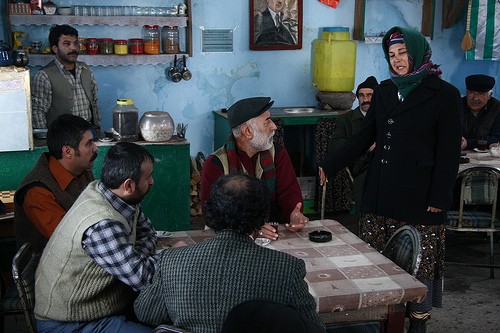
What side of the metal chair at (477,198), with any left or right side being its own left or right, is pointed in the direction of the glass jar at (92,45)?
left

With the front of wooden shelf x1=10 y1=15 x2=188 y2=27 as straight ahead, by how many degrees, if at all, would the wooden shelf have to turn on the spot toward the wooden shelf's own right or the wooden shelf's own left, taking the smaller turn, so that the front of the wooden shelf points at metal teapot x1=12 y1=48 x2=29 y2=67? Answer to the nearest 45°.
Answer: approximately 45° to the wooden shelf's own right

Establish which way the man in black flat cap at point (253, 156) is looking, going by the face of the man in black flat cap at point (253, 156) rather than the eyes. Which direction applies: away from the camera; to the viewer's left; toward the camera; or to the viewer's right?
to the viewer's right

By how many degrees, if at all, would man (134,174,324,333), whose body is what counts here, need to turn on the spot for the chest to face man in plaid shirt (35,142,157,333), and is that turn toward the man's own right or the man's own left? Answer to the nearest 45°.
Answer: approximately 45° to the man's own left

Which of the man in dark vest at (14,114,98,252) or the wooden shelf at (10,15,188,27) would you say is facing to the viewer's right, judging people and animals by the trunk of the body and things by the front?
the man in dark vest

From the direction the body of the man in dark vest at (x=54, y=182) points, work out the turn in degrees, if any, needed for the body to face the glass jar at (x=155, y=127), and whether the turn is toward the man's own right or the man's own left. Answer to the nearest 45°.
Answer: approximately 45° to the man's own left

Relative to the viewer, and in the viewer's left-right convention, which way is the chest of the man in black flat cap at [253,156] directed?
facing the viewer and to the right of the viewer

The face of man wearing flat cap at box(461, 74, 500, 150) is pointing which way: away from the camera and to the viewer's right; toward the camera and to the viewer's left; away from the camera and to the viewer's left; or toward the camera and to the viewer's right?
toward the camera and to the viewer's left

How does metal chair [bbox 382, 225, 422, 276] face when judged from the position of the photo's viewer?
facing the viewer and to the left of the viewer

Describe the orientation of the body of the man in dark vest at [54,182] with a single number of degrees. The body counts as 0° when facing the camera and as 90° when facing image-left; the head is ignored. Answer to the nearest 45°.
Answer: approximately 270°

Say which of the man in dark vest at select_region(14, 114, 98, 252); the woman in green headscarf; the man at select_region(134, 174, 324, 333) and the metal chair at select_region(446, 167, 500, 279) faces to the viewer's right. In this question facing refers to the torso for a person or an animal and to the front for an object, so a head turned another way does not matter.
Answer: the man in dark vest

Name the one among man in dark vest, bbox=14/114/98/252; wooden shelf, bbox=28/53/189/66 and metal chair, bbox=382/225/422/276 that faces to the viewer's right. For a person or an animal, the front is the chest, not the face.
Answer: the man in dark vest

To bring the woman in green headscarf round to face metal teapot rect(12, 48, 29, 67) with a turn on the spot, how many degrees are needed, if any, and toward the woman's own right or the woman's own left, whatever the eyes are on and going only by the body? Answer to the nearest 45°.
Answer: approximately 45° to the woman's own right

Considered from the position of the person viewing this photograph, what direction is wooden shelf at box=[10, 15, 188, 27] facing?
facing the viewer

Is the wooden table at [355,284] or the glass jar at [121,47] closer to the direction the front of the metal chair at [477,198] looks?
the glass jar

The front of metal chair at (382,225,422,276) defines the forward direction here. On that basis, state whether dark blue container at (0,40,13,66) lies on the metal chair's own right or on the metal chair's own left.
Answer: on the metal chair's own right

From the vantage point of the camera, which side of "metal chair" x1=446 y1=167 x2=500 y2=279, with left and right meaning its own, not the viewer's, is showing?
back

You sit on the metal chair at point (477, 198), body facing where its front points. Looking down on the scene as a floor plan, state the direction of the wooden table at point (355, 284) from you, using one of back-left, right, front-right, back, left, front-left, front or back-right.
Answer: back

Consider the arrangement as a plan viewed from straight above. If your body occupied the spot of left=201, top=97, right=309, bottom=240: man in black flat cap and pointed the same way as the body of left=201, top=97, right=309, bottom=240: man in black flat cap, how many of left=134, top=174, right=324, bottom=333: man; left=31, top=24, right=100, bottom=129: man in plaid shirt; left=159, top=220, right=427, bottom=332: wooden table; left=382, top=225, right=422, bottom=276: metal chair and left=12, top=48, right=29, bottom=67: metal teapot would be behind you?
2

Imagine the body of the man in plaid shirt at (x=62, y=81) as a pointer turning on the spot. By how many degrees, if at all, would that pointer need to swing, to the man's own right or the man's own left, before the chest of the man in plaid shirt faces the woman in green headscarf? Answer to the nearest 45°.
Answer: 0° — they already face them
